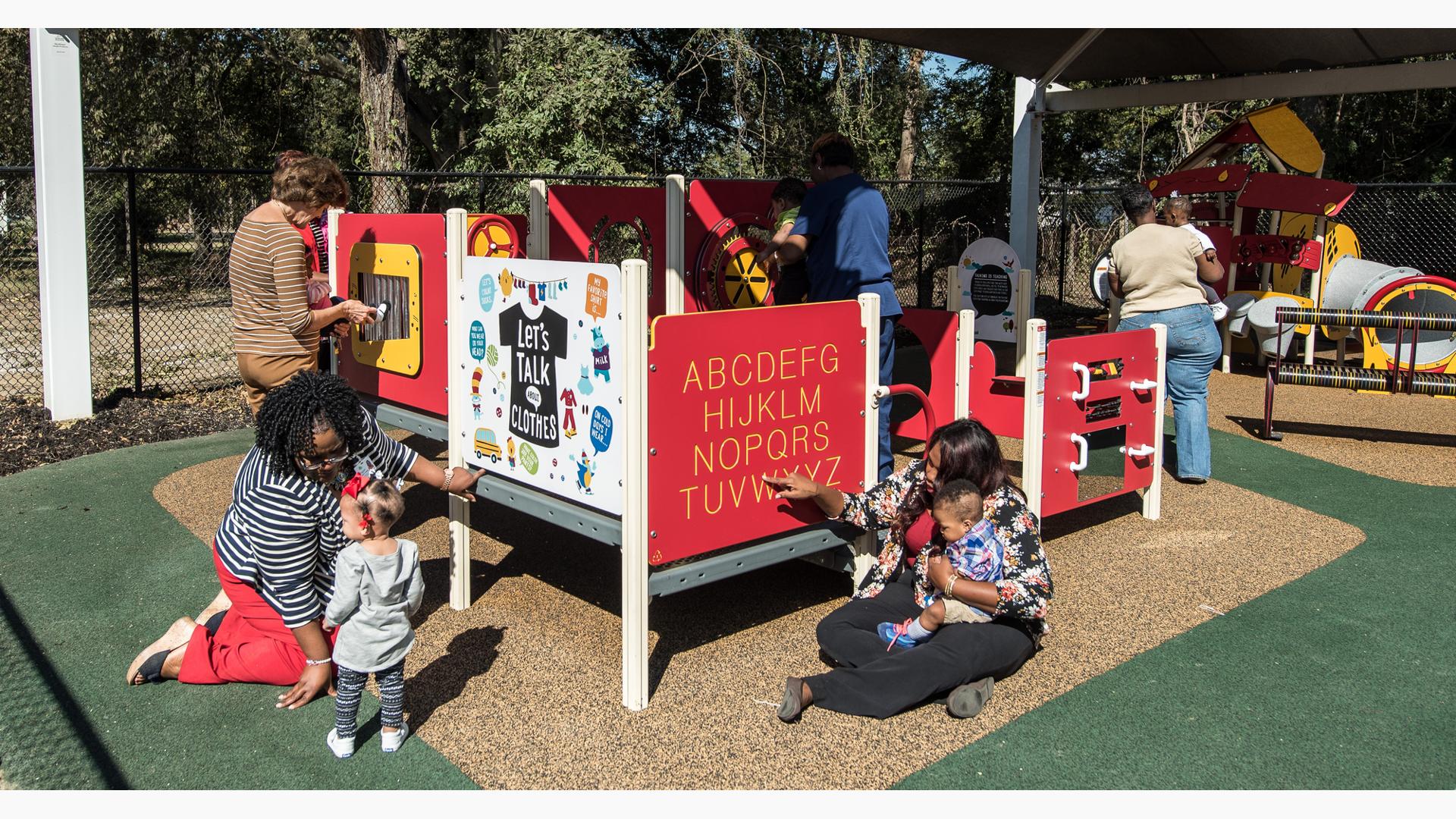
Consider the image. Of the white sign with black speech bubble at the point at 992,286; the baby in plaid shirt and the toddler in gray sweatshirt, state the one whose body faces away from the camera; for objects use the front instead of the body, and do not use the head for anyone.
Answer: the toddler in gray sweatshirt

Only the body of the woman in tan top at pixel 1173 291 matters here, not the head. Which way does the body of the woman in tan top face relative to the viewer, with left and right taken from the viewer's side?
facing away from the viewer

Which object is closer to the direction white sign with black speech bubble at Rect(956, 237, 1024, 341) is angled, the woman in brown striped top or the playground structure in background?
the woman in brown striped top

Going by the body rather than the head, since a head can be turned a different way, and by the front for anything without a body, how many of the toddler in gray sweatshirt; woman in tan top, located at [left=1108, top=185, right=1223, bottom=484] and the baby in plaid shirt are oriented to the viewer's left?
1

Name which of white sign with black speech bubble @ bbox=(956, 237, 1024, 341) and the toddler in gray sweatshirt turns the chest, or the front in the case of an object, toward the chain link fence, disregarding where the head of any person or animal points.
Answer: the toddler in gray sweatshirt

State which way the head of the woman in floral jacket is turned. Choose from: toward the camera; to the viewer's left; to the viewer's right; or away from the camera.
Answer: to the viewer's left

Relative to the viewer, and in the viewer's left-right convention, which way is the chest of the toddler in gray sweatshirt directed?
facing away from the viewer

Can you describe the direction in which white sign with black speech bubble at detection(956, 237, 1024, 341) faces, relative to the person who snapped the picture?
facing the viewer

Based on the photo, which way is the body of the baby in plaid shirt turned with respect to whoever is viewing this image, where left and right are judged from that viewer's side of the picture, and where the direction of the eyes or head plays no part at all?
facing to the left of the viewer

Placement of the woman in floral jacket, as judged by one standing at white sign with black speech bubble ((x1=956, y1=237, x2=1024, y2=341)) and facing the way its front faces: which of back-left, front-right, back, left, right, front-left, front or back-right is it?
front
